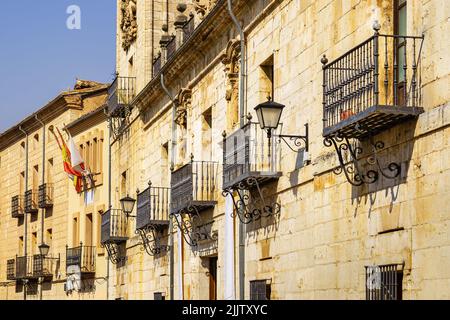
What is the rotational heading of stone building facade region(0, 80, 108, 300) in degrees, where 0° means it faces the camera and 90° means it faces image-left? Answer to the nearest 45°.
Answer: approximately 45°

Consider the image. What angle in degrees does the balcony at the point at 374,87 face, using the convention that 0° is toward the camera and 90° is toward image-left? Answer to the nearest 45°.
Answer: approximately 45°

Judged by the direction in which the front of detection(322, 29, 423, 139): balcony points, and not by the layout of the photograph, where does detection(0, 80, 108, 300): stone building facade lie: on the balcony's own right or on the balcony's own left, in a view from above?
on the balcony's own right

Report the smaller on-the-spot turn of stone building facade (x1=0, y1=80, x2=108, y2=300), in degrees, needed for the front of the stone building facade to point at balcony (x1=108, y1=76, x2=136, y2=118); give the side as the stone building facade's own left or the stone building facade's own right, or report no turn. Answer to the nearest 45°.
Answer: approximately 45° to the stone building facade's own left

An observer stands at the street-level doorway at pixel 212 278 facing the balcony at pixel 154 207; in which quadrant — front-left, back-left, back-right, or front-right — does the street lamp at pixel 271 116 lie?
back-left

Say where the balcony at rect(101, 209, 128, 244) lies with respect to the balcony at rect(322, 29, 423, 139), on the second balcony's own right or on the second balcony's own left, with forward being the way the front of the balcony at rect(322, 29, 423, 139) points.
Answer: on the second balcony's own right

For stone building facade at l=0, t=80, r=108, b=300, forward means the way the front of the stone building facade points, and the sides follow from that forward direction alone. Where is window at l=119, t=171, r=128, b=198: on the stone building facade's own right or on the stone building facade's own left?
on the stone building facade's own left

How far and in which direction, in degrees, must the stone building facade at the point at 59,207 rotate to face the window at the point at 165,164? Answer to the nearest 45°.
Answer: approximately 45° to its left

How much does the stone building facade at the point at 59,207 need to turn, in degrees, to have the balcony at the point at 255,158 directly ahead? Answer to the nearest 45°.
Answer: approximately 45° to its left

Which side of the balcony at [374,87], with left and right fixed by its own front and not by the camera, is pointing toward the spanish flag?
right
